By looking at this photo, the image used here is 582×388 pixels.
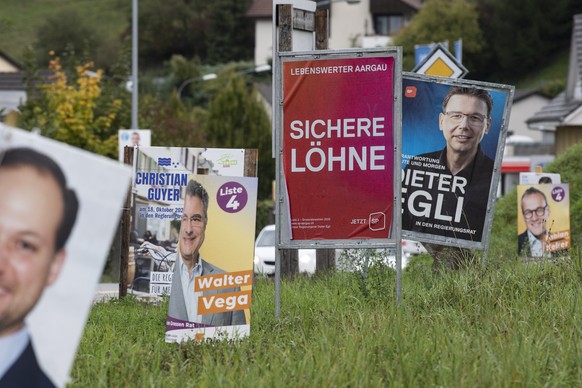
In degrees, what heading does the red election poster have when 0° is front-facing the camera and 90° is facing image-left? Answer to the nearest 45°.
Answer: approximately 0°

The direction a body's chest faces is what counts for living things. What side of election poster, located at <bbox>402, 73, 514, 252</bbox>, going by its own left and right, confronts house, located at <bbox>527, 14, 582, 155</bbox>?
back

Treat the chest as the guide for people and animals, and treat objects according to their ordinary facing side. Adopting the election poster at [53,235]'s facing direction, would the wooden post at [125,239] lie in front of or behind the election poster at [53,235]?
behind

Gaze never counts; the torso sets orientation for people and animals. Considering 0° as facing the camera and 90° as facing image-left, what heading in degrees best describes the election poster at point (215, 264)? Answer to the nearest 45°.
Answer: approximately 0°

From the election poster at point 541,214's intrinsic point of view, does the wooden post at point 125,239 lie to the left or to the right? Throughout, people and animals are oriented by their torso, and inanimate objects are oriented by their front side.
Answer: on its right

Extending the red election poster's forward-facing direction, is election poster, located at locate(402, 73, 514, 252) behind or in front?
behind
